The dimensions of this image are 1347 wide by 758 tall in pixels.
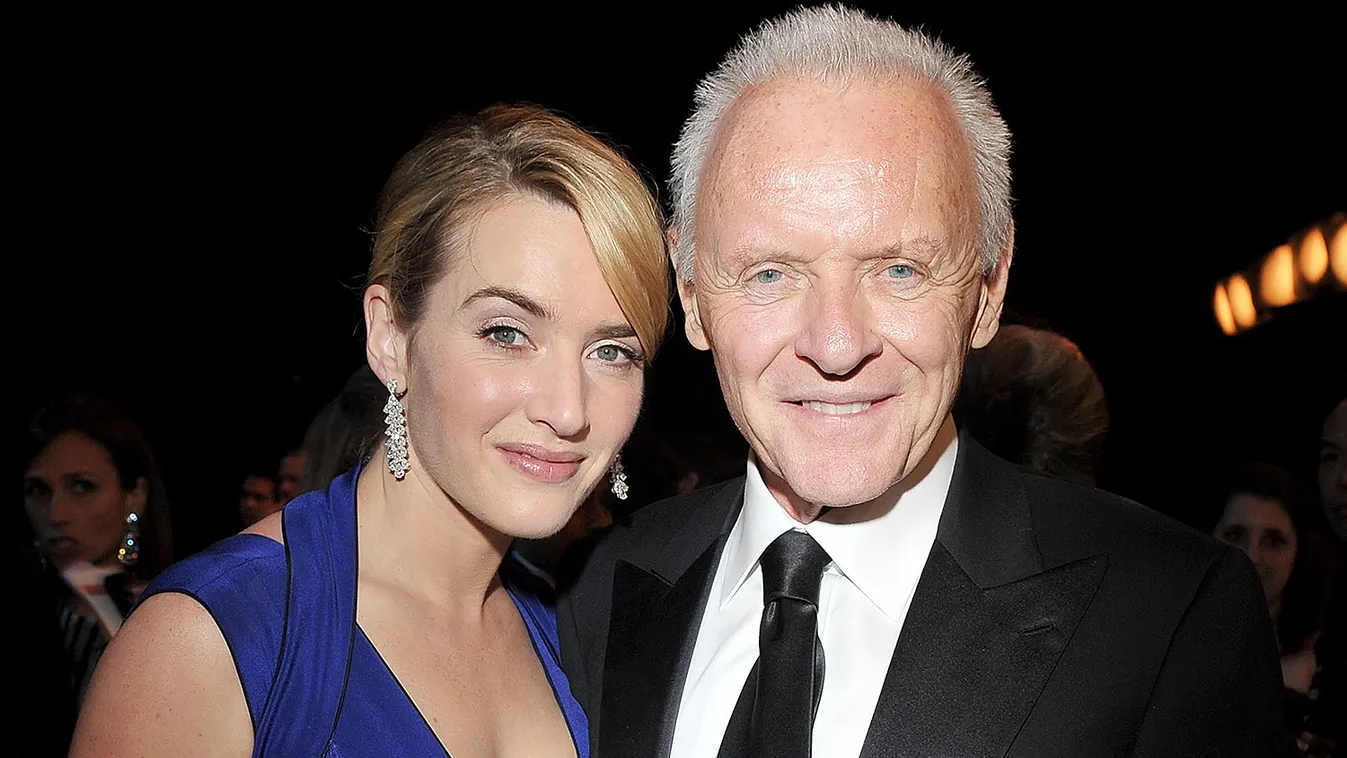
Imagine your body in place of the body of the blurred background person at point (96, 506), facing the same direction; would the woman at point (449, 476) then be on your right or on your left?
on your left

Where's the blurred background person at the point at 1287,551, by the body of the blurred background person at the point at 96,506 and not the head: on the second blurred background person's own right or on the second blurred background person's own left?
on the second blurred background person's own left

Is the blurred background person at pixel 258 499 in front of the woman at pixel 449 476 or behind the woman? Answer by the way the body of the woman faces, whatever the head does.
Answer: behind

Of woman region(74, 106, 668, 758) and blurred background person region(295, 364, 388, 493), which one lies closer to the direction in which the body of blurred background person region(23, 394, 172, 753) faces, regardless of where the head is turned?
the woman

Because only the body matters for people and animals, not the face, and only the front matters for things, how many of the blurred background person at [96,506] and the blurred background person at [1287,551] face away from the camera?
0

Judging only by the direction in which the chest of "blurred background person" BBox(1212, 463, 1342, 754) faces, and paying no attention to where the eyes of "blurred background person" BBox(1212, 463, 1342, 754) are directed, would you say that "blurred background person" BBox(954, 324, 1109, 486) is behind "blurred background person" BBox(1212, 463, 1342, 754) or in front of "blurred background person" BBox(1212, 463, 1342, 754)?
in front

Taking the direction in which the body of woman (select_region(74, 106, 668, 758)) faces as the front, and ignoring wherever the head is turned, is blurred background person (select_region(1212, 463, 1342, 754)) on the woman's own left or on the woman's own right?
on the woman's own left

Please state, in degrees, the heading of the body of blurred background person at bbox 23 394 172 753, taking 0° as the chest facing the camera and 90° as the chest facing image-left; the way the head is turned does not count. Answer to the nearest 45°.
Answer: approximately 45°

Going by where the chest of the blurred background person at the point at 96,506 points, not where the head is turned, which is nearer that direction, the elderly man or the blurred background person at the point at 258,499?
the elderly man

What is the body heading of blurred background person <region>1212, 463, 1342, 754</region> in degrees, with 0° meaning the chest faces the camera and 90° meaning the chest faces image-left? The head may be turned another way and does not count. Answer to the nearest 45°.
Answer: approximately 45°

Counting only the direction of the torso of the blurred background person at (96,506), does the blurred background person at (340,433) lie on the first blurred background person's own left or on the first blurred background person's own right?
on the first blurred background person's own left

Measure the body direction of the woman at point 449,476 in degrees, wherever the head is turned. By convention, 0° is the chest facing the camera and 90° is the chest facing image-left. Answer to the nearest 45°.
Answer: approximately 315°
